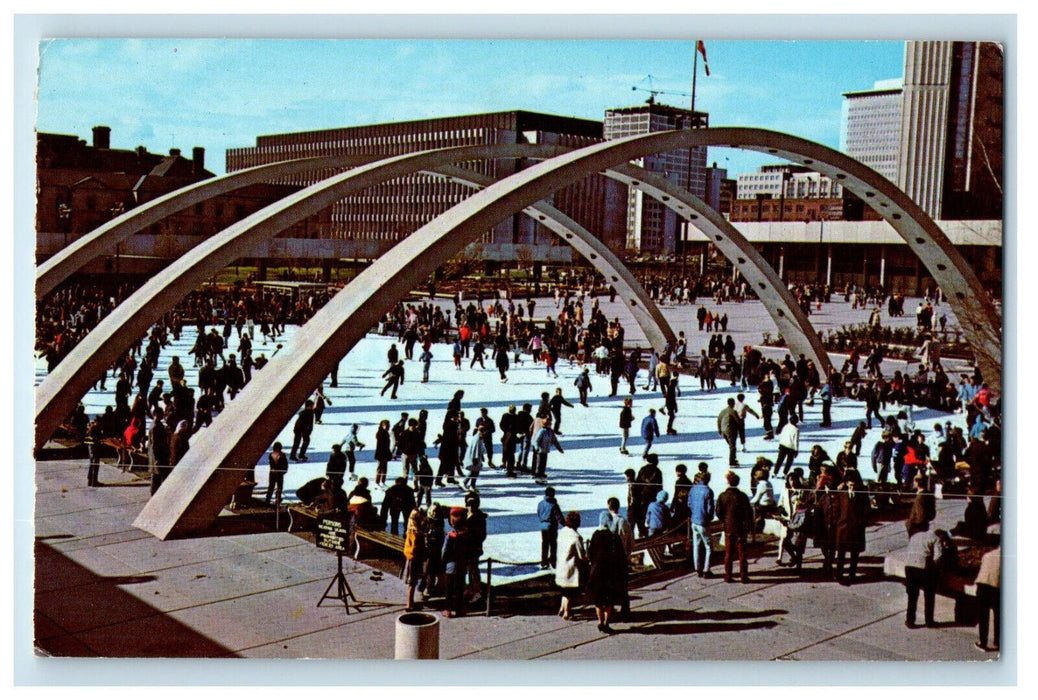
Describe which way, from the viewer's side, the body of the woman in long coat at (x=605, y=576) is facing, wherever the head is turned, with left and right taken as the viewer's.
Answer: facing away from the viewer

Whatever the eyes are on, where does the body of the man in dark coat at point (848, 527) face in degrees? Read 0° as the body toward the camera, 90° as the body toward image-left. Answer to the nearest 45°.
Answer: approximately 0°

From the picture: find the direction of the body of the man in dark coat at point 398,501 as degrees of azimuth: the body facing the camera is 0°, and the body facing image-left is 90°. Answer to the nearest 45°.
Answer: approximately 180°

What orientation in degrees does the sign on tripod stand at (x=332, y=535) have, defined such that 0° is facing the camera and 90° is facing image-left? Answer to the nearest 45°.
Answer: approximately 45°

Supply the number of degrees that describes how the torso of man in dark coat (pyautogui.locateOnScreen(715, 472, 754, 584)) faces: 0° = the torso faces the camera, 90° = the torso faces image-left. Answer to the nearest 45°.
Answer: approximately 180°
